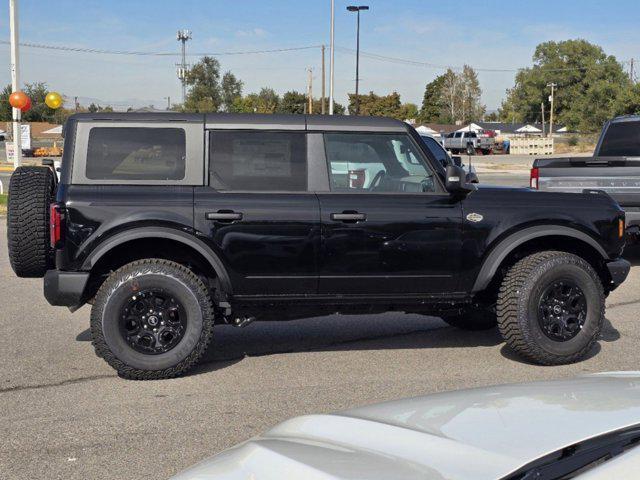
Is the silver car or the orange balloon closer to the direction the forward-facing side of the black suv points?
the silver car

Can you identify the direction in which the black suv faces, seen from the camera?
facing to the right of the viewer

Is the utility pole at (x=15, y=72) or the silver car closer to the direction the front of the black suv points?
the silver car

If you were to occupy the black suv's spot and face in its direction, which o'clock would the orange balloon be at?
The orange balloon is roughly at 8 o'clock from the black suv.

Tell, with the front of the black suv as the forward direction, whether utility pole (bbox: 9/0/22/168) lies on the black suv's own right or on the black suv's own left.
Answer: on the black suv's own left

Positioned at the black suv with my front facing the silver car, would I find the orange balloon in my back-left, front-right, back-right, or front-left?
back-right

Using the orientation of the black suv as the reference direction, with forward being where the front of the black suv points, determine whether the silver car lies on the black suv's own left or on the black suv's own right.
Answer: on the black suv's own right
